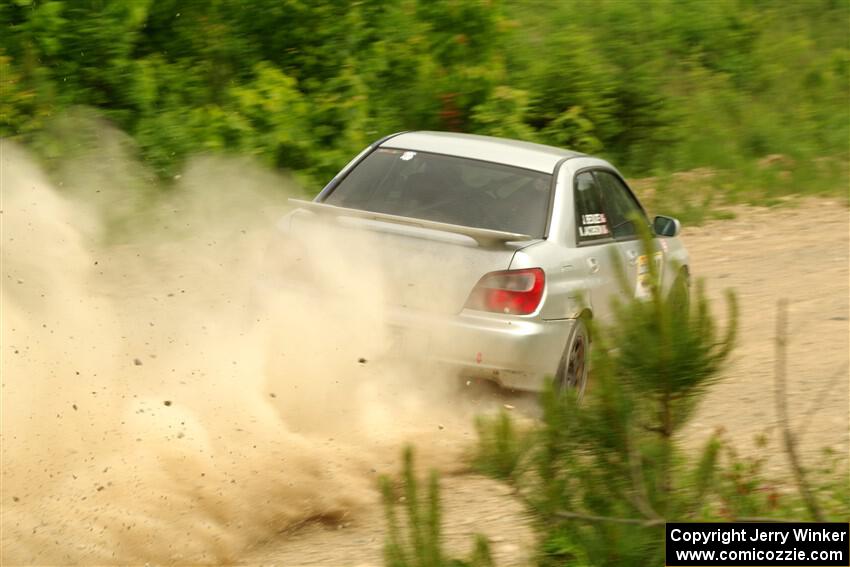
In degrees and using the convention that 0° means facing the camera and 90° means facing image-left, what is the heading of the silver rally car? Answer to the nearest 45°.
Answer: approximately 225°

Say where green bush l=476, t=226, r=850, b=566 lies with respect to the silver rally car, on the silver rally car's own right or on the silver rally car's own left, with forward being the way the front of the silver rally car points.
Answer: on the silver rally car's own right
